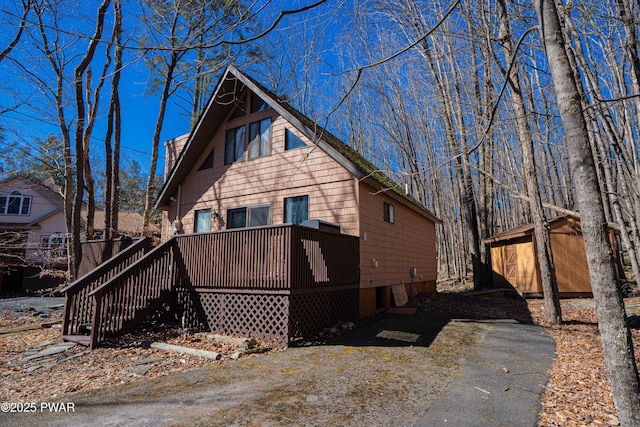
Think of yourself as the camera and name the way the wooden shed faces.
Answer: facing the viewer and to the left of the viewer

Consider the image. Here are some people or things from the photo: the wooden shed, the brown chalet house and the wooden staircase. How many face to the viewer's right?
0

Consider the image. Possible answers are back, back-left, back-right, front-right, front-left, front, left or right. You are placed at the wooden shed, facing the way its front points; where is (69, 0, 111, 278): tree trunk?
front

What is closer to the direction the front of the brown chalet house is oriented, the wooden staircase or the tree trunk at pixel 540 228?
the wooden staircase

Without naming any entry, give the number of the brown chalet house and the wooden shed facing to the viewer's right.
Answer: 0

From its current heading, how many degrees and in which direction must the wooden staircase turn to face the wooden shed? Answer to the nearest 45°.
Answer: approximately 135° to its left

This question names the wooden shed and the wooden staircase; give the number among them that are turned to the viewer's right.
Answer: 0

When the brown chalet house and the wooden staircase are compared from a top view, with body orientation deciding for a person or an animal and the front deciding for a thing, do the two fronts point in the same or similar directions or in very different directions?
same or similar directions

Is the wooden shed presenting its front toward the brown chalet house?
yes

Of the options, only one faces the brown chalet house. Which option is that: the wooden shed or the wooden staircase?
the wooden shed
